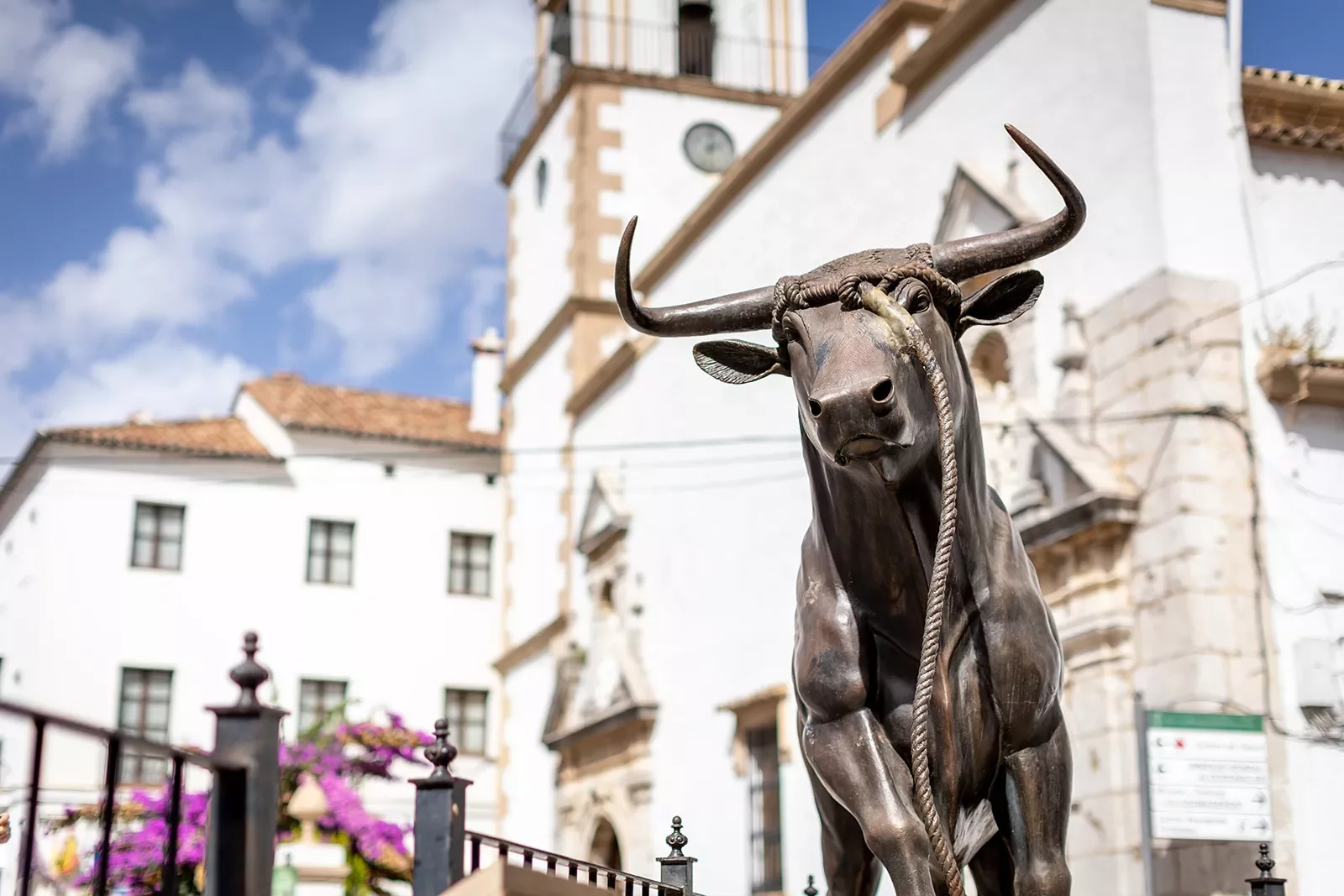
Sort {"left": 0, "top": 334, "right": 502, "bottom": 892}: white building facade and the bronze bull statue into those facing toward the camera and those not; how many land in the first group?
2

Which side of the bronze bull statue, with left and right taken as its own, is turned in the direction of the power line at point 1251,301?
back

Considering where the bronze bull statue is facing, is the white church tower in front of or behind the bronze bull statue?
behind

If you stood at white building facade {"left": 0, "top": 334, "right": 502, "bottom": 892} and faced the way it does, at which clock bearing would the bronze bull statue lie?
The bronze bull statue is roughly at 12 o'clock from the white building facade.

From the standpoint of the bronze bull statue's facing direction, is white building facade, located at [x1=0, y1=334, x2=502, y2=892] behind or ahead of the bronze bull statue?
behind

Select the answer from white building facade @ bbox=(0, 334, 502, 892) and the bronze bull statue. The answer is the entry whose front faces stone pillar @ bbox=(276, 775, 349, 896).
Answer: the white building facade

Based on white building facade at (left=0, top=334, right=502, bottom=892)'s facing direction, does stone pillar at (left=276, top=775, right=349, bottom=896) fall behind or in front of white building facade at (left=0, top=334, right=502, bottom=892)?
in front

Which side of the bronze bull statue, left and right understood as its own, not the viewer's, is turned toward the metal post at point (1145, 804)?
back

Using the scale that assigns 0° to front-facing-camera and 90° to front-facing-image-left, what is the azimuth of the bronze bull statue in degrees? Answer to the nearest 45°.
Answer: approximately 0°

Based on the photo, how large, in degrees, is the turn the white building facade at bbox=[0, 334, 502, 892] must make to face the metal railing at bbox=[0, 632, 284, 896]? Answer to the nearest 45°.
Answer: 0° — it already faces it
